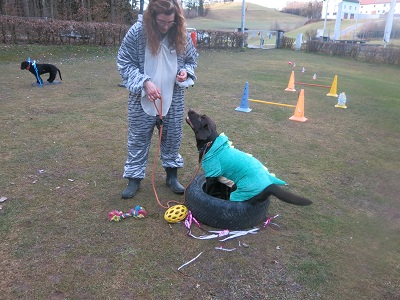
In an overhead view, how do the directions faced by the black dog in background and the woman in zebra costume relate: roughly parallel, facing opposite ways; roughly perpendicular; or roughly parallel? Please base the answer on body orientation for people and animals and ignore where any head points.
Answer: roughly perpendicular

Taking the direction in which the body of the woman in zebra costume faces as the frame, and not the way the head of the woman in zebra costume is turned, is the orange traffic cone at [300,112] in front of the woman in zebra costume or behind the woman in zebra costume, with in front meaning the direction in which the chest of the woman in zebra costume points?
behind

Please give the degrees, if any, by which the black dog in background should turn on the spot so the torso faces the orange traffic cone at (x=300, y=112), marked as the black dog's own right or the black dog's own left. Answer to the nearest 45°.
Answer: approximately 135° to the black dog's own left

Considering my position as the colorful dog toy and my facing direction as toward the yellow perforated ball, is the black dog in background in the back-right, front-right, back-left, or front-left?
back-left

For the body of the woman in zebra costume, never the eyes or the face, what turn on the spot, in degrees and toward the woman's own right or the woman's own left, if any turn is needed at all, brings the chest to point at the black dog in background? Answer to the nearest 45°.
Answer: approximately 135° to the woman's own right

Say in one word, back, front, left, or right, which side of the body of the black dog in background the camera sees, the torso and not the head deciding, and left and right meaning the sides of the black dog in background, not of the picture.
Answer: left

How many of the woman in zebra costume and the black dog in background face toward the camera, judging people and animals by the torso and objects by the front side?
1

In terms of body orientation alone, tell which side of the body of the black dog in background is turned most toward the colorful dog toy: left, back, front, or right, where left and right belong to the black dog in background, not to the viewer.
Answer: left

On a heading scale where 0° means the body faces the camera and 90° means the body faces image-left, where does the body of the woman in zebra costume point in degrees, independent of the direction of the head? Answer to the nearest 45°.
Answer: approximately 0°
